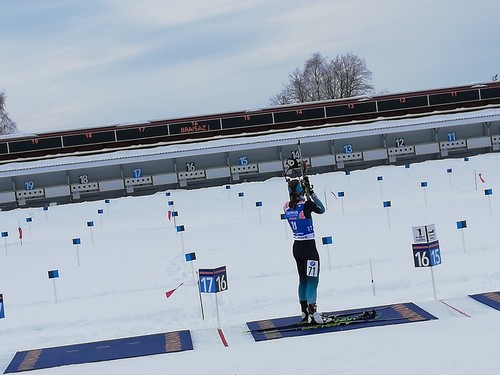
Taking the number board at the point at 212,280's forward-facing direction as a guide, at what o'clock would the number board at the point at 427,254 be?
the number board at the point at 427,254 is roughly at 9 o'clock from the number board at the point at 212,280.

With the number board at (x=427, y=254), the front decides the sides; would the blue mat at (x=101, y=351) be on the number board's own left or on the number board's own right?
on the number board's own right

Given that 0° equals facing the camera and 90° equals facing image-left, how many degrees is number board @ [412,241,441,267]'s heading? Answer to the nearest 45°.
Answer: approximately 0°

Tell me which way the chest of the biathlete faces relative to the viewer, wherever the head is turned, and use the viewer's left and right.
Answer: facing away from the viewer and to the right of the viewer

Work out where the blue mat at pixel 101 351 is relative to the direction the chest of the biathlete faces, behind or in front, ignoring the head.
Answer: behind

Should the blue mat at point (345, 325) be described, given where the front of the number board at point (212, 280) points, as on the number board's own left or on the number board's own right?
on the number board's own left

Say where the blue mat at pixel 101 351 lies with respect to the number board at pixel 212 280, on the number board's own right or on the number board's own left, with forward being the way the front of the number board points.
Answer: on the number board's own right

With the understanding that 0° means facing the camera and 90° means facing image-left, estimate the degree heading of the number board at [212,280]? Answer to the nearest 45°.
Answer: approximately 0°

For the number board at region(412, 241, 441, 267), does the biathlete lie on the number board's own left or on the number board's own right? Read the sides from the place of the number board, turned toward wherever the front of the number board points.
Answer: on the number board's own right

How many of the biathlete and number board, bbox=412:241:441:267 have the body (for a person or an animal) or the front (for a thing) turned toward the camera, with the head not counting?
1

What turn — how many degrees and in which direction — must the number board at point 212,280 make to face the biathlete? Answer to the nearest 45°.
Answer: approximately 45° to its left
